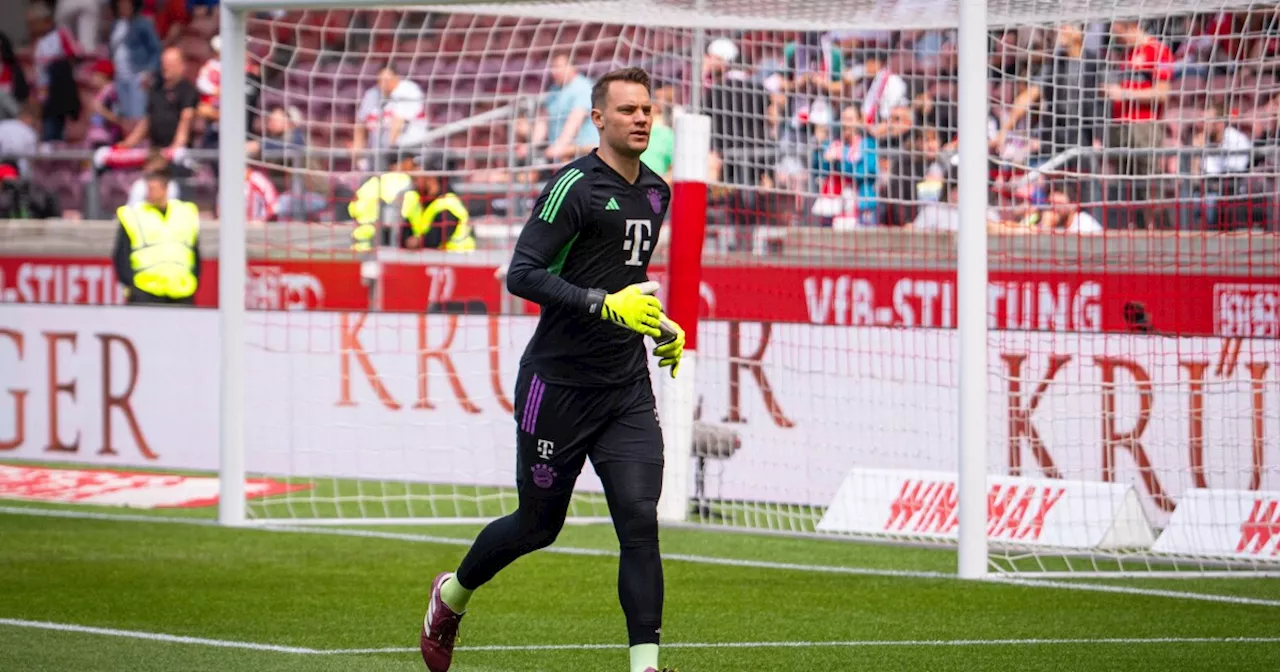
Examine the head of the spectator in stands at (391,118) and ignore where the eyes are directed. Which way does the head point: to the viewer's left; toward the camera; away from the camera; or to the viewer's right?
toward the camera

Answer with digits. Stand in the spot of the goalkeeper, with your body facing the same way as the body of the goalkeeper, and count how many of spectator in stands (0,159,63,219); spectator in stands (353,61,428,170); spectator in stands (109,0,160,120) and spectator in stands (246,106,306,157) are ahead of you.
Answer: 0

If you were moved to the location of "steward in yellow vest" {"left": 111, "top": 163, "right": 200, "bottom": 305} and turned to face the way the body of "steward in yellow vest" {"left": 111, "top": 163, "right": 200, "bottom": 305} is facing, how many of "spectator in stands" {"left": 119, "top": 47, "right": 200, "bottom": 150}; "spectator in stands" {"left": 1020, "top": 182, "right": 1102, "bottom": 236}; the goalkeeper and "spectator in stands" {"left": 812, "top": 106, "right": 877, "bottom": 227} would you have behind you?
1

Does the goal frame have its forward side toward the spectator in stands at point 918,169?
no

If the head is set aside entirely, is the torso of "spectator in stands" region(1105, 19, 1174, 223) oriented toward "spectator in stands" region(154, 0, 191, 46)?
no

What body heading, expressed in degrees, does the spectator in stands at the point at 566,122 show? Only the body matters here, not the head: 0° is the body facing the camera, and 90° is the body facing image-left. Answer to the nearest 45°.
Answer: approximately 45°

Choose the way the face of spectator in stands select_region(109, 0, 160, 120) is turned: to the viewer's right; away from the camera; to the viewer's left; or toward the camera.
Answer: toward the camera

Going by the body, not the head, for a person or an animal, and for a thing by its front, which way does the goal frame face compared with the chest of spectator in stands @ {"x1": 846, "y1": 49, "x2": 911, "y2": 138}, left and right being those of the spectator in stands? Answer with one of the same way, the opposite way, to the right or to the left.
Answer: the same way

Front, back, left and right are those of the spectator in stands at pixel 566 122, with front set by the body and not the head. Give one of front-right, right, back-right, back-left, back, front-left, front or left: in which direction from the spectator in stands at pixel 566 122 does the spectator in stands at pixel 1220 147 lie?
left

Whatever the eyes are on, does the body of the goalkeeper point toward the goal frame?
no

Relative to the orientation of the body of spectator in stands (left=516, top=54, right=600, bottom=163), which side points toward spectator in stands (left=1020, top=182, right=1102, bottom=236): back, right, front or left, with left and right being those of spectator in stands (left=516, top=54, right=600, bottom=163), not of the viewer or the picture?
left

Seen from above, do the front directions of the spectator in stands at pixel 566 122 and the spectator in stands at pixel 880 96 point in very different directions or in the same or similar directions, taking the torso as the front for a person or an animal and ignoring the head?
same or similar directions

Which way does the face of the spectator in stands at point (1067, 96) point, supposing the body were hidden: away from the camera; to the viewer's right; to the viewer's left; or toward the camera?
toward the camera

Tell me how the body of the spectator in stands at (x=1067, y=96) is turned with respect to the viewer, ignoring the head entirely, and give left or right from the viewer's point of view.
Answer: facing the viewer and to the left of the viewer

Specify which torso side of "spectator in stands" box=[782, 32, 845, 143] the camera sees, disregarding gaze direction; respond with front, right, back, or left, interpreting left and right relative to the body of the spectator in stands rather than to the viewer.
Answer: front
